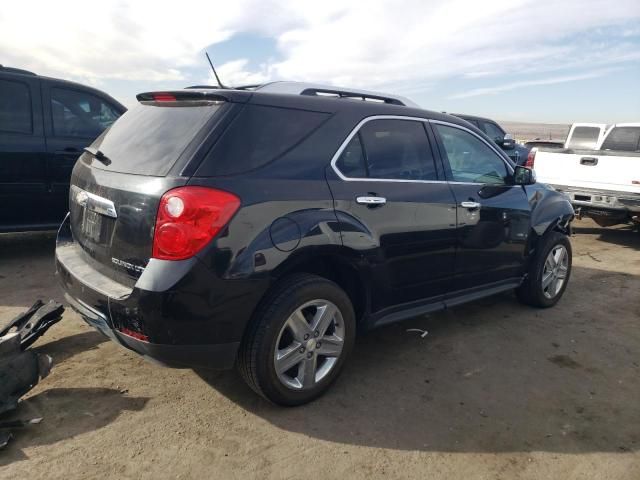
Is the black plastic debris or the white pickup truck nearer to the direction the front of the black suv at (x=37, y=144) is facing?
the white pickup truck

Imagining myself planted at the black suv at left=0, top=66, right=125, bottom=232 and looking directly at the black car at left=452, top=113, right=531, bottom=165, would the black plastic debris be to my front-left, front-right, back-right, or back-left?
back-right

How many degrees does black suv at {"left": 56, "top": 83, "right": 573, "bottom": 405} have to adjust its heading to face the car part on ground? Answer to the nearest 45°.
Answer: approximately 135° to its left

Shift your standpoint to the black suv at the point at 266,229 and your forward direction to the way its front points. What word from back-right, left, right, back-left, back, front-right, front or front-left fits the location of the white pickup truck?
front

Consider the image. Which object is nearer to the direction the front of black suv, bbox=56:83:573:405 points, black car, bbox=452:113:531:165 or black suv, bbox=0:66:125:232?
the black car

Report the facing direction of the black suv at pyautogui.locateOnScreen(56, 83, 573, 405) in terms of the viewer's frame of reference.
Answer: facing away from the viewer and to the right of the viewer

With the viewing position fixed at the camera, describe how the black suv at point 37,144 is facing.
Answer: facing to the right of the viewer

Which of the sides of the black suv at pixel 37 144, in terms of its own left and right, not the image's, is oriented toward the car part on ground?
right

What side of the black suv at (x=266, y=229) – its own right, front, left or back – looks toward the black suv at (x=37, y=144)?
left
